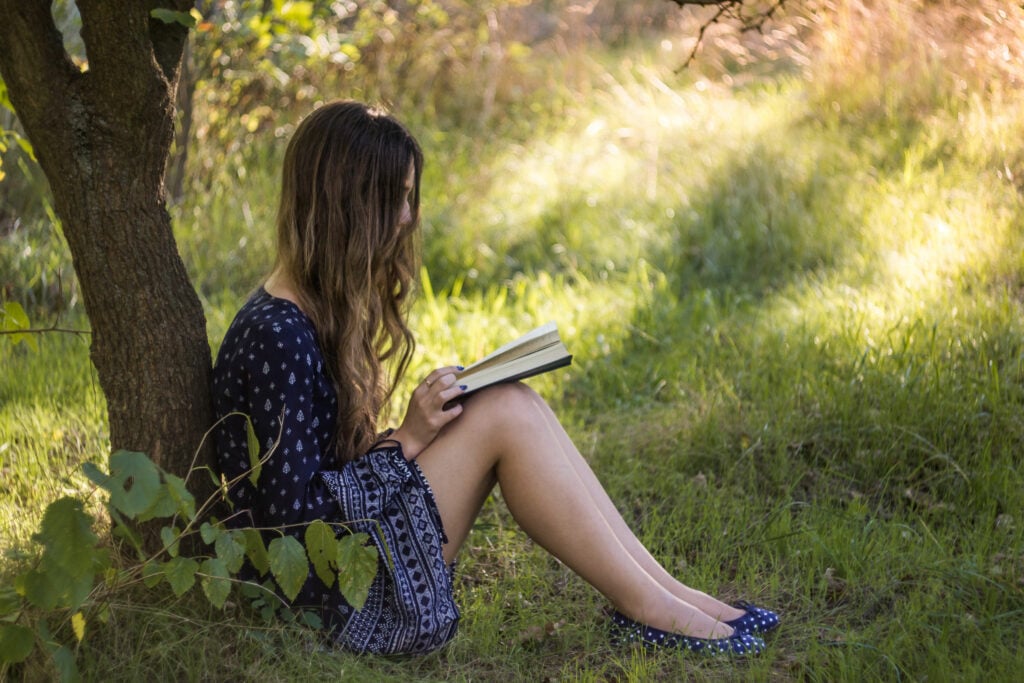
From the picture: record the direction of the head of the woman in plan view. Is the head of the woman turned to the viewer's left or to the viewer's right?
to the viewer's right

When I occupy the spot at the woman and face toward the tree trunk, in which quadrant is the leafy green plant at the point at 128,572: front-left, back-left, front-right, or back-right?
front-left

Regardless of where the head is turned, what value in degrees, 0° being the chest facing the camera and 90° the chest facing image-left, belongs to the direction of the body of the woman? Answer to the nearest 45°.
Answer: approximately 270°
